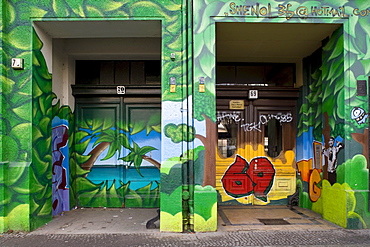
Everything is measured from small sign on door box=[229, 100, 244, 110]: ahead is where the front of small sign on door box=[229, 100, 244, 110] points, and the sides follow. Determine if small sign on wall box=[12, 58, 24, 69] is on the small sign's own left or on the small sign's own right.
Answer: on the small sign's own right

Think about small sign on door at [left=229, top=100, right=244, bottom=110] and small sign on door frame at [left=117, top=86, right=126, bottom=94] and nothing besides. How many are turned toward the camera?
2

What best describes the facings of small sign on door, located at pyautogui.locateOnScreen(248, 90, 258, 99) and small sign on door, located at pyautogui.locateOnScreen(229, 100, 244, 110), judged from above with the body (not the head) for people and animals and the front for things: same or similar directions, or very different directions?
same or similar directions

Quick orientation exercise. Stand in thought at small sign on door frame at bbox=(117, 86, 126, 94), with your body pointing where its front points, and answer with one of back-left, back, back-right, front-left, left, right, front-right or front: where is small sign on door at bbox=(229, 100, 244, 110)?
left

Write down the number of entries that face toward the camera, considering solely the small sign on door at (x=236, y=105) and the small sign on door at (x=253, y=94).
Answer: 2

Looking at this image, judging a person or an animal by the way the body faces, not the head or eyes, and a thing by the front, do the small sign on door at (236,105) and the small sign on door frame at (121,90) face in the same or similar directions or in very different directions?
same or similar directions

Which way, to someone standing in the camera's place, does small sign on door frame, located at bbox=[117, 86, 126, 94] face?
facing the viewer

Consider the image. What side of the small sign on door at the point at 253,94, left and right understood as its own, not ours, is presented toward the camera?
front

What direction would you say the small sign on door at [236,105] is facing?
toward the camera

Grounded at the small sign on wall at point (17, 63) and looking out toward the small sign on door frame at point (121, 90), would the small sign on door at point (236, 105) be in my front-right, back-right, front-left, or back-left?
front-right

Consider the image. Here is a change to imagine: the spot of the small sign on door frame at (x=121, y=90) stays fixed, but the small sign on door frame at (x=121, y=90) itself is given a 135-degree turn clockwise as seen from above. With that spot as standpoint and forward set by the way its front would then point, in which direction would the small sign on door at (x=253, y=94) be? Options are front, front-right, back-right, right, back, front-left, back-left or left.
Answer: back-right

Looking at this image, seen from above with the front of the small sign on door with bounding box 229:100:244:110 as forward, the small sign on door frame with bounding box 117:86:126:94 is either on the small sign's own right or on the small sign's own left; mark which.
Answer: on the small sign's own right
